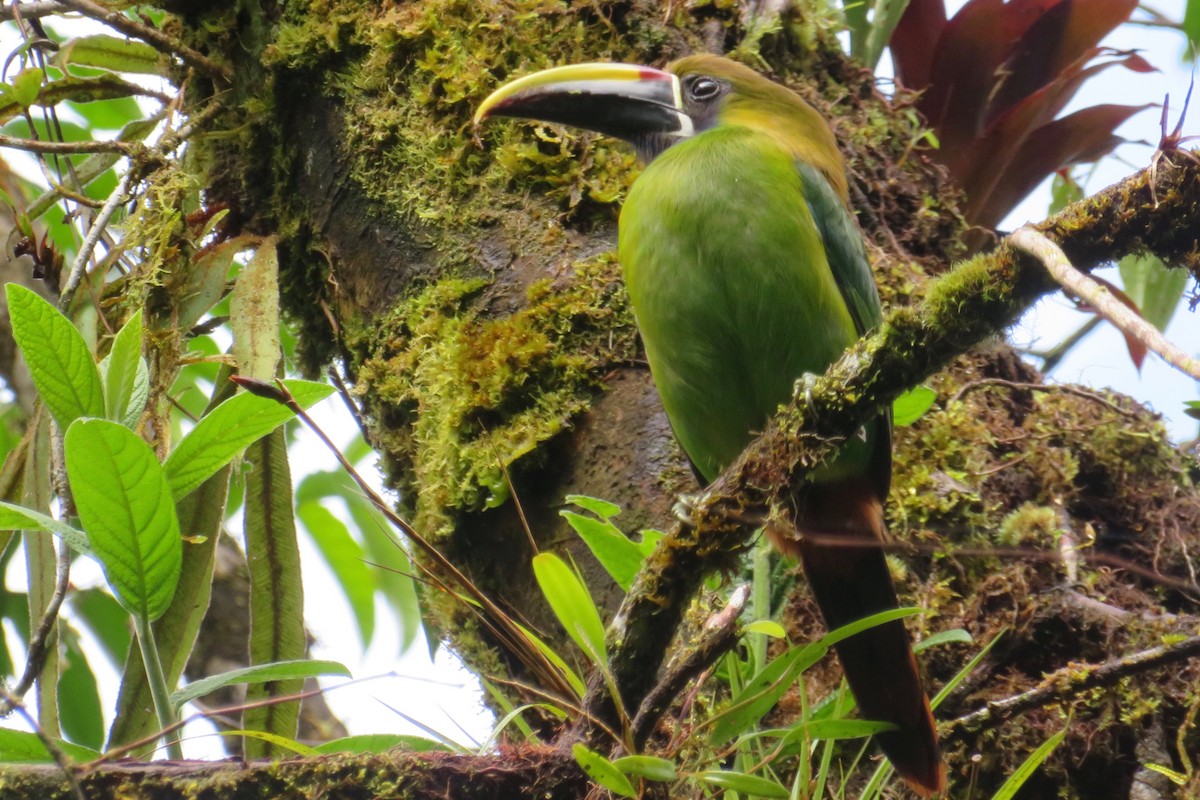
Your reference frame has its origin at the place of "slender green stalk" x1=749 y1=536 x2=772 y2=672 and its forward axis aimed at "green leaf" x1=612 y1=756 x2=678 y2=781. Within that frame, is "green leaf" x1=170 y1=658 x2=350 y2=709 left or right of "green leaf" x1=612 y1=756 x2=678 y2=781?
right

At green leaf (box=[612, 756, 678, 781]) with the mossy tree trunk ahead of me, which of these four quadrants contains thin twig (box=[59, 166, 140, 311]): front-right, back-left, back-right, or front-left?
front-left

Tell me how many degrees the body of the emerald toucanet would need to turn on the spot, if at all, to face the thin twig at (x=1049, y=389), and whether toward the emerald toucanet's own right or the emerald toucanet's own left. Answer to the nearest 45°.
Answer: approximately 180°

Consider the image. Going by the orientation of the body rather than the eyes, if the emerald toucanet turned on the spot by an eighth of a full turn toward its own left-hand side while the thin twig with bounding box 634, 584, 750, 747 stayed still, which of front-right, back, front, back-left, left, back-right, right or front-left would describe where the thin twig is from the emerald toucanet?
front

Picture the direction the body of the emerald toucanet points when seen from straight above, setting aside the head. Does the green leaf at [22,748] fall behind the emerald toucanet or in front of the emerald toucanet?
in front

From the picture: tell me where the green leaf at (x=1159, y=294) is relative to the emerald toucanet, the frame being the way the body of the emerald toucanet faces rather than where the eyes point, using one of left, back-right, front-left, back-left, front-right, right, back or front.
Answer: back

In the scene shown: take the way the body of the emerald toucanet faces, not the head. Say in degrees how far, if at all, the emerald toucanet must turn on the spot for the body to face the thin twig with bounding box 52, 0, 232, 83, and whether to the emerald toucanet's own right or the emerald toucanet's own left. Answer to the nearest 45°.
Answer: approximately 45° to the emerald toucanet's own right

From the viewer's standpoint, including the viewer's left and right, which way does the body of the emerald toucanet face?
facing the viewer and to the left of the viewer

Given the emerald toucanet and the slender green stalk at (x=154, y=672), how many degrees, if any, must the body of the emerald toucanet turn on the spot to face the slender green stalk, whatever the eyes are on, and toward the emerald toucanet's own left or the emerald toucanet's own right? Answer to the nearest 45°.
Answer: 0° — it already faces it

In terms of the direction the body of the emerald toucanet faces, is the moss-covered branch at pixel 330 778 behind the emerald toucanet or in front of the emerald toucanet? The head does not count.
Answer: in front

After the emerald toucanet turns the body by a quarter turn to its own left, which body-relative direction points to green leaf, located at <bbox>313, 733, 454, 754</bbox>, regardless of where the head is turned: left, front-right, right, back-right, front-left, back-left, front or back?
right

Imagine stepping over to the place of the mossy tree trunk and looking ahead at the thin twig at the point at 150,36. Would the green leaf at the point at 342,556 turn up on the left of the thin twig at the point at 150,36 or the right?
right
